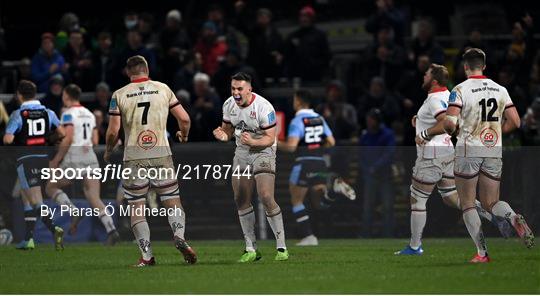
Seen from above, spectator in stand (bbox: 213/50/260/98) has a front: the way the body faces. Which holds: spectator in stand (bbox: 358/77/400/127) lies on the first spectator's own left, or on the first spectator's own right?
on the first spectator's own left

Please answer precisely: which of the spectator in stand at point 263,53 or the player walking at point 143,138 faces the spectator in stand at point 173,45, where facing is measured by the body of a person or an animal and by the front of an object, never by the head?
the player walking

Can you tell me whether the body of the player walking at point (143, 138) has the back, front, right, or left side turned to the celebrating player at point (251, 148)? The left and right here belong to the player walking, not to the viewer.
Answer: right

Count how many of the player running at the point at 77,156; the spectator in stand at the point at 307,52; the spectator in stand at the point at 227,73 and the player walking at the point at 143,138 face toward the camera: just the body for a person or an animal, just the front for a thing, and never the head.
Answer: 2

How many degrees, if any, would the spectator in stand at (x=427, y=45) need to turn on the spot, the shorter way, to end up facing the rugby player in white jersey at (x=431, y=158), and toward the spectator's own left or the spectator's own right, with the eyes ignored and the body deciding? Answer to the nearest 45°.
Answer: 0° — they already face them

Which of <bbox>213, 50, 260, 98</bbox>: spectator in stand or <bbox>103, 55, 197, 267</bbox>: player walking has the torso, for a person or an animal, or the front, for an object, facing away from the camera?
the player walking

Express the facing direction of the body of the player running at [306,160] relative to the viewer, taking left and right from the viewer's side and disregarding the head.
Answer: facing away from the viewer and to the left of the viewer
